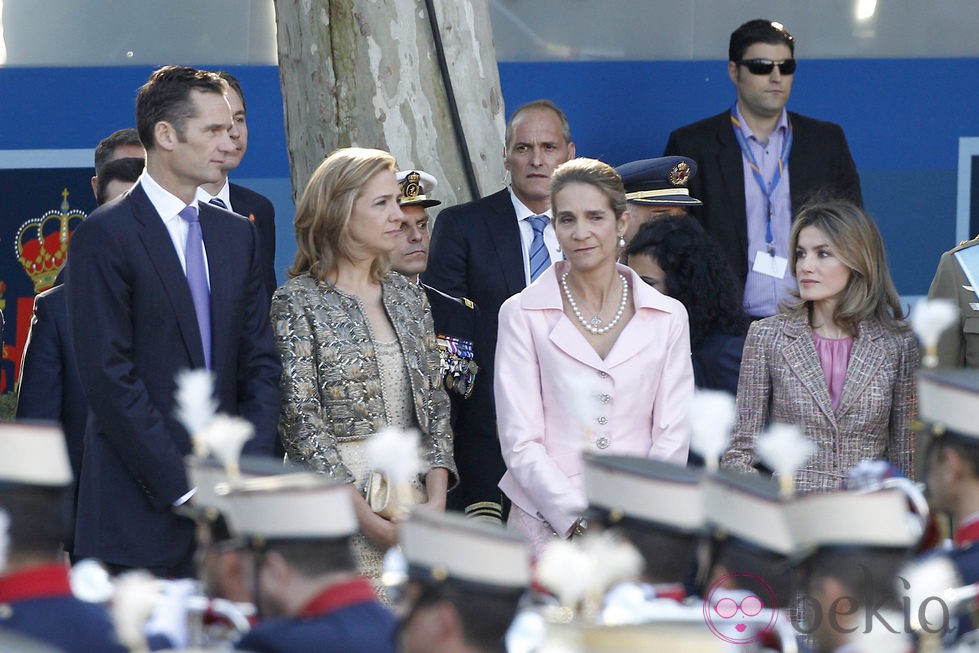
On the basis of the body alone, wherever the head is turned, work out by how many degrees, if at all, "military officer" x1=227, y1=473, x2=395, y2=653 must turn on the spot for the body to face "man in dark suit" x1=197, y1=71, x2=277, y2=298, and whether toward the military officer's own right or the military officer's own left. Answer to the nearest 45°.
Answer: approximately 45° to the military officer's own right

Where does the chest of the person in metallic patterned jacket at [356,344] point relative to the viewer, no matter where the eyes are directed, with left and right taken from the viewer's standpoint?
facing the viewer and to the right of the viewer

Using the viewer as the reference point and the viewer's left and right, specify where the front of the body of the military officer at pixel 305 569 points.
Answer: facing away from the viewer and to the left of the viewer

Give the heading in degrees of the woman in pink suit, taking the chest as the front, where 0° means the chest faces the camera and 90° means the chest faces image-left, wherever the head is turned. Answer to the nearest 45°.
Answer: approximately 0°

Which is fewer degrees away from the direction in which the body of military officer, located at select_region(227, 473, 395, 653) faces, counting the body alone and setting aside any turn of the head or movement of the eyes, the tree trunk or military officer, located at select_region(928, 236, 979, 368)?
the tree trunk

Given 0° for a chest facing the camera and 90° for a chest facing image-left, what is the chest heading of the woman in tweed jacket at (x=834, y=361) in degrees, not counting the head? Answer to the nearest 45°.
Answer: approximately 0°

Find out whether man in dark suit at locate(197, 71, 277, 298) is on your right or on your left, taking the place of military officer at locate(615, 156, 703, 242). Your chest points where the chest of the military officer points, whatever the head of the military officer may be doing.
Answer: on your right

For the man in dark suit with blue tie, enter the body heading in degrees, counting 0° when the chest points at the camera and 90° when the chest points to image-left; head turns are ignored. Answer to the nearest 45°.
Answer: approximately 315°

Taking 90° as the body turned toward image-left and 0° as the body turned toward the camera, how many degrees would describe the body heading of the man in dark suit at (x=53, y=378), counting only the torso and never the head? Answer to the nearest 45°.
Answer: approximately 315°

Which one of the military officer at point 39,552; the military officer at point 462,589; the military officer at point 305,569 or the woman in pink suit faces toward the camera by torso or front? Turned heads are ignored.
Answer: the woman in pink suit

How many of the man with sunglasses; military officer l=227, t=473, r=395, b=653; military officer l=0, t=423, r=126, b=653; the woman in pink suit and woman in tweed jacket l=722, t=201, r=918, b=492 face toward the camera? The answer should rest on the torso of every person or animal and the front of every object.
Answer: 3
